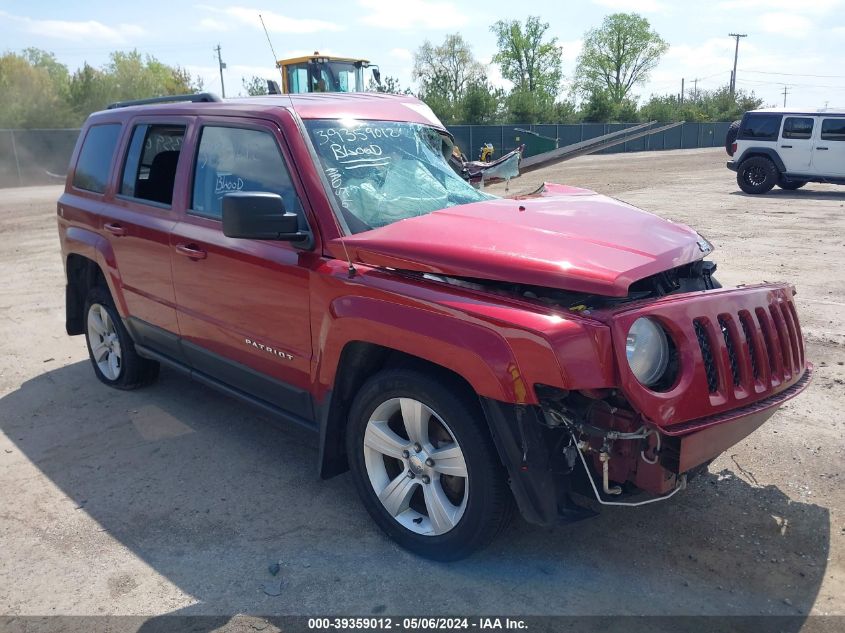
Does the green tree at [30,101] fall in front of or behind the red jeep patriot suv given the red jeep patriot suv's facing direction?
behind

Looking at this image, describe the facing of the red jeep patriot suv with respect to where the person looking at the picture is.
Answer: facing the viewer and to the right of the viewer

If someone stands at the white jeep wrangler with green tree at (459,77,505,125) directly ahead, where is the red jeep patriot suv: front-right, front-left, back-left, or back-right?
back-left

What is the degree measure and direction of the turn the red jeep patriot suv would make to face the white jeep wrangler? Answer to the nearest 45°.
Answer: approximately 90° to its left

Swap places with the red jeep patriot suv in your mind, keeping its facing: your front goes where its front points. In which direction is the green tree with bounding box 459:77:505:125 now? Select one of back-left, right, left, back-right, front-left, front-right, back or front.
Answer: back-left

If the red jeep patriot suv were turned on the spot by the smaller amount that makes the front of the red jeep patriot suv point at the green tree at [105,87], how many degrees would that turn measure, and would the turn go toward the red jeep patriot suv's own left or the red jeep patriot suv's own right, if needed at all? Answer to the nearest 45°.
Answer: approximately 180°

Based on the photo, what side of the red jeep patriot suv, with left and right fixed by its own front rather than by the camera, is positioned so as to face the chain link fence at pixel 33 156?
back
